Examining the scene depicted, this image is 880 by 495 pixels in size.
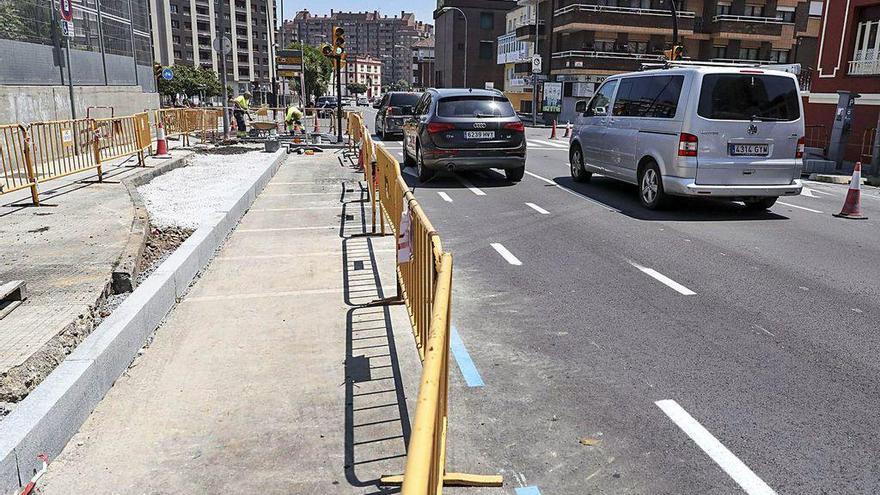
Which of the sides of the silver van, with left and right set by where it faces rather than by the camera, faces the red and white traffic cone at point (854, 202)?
back

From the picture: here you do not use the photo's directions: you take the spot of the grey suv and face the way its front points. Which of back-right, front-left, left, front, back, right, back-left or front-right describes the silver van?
back-right

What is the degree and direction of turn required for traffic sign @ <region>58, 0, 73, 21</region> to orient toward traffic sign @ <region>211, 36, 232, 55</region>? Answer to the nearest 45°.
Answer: approximately 135° to its left

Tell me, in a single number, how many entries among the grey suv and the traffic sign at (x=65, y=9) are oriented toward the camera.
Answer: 1

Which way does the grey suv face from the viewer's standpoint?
away from the camera

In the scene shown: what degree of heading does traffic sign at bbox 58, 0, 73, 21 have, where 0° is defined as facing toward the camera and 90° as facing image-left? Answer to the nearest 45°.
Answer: approximately 0°

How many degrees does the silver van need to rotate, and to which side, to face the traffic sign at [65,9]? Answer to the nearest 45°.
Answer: approximately 45° to its left

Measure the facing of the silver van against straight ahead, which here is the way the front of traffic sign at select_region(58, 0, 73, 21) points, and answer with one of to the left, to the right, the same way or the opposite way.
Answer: the opposite way

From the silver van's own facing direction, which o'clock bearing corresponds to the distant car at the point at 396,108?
The distant car is roughly at 12 o'clock from the silver van.

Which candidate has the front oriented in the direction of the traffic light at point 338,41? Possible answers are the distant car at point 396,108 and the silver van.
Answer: the silver van

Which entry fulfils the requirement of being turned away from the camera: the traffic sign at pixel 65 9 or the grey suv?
the grey suv

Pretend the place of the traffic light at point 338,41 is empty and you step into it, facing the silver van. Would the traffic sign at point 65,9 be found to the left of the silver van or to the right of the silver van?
right

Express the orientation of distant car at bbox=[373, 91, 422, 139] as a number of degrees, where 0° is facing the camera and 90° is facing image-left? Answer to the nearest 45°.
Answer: approximately 135°

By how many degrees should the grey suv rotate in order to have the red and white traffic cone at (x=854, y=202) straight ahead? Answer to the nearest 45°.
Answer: approximately 90° to its right
